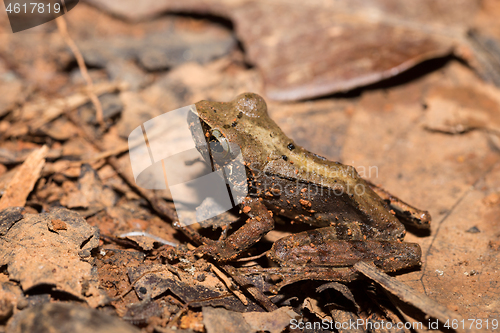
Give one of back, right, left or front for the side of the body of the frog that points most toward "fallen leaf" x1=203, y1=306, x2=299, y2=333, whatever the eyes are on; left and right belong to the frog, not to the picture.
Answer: left

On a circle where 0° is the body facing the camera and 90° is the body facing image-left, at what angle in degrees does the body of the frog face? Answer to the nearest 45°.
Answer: approximately 90°

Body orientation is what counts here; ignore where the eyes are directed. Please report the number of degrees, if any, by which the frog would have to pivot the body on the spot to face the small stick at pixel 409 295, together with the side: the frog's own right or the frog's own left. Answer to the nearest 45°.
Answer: approximately 135° to the frog's own left

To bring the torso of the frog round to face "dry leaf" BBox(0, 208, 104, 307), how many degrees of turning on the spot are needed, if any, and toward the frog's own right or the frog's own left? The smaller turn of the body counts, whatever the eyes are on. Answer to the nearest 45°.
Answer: approximately 45° to the frog's own left
